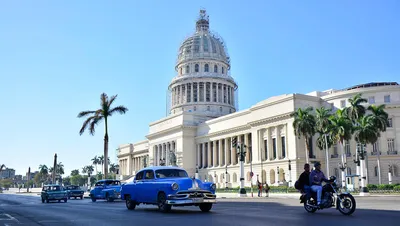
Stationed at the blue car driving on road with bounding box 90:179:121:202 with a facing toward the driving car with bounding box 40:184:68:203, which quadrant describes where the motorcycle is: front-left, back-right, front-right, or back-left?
back-left

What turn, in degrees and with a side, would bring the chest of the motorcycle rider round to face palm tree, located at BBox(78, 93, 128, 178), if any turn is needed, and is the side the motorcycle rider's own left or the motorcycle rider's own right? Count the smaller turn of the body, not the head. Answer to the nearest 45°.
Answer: approximately 180°

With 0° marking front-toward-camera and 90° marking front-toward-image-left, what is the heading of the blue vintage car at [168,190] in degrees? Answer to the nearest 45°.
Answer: approximately 315°

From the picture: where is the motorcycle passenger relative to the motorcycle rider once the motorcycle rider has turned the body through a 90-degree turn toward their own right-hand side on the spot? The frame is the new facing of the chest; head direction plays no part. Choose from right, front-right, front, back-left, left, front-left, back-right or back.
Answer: right

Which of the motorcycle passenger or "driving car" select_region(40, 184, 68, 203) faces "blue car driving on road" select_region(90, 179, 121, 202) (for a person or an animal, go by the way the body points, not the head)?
"driving car" select_region(40, 184, 68, 203)

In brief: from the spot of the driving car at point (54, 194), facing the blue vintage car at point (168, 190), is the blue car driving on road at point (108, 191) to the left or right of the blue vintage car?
left

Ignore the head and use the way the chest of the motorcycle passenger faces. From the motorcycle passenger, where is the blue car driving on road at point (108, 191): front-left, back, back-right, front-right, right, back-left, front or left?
back
